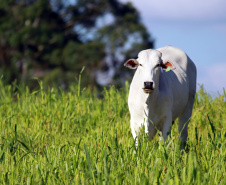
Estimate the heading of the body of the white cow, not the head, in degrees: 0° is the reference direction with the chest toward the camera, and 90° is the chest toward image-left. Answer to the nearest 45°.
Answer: approximately 45°
